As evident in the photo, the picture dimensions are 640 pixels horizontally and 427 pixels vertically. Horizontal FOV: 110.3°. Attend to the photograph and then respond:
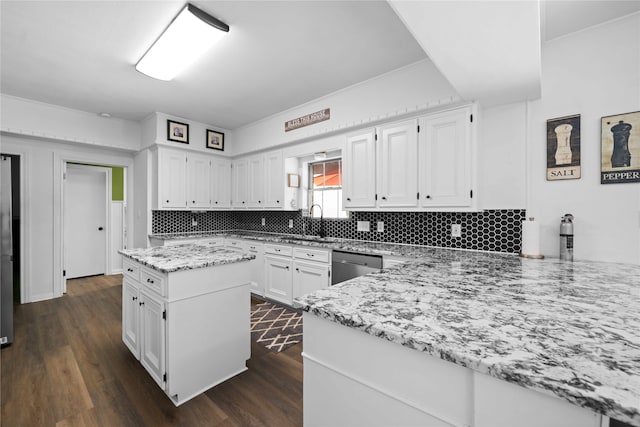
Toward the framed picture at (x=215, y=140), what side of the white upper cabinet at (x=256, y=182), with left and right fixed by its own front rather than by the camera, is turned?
right

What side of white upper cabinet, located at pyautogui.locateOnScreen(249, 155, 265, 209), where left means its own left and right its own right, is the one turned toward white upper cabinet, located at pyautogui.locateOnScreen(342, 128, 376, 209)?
left

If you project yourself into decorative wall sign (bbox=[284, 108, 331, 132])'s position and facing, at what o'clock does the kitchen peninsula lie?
The kitchen peninsula is roughly at 10 o'clock from the decorative wall sign.

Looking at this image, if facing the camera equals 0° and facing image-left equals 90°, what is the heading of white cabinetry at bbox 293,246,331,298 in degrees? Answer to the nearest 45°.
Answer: approximately 45°

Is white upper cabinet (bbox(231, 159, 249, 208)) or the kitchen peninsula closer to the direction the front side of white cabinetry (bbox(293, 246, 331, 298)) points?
the kitchen peninsula
